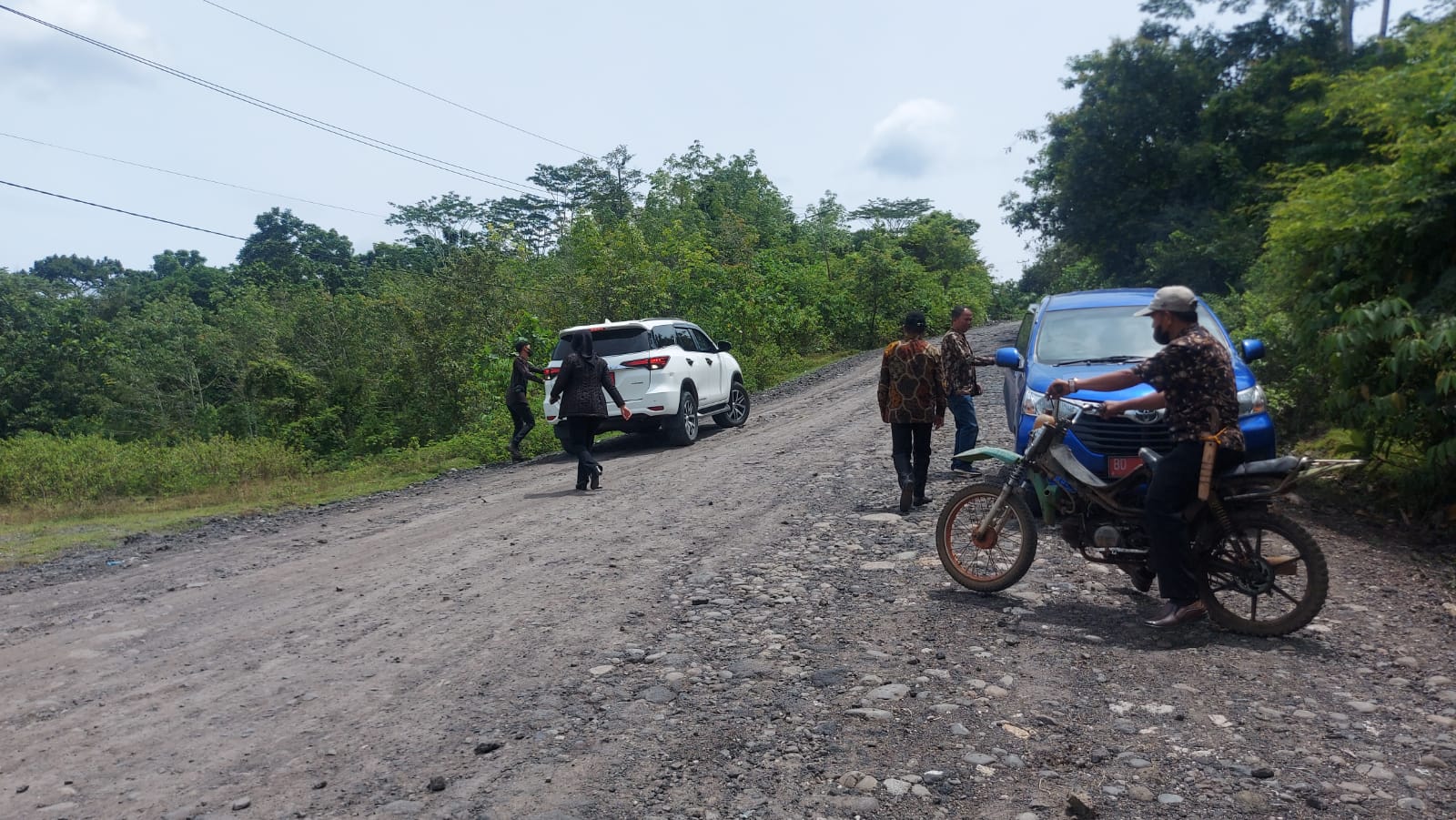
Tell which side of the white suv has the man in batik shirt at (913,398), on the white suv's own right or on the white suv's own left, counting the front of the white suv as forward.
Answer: on the white suv's own right

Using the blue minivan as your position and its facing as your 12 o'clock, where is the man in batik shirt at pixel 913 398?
The man in batik shirt is roughly at 2 o'clock from the blue minivan.

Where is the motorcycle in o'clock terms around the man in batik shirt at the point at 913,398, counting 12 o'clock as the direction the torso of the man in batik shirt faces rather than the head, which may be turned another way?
The motorcycle is roughly at 5 o'clock from the man in batik shirt.

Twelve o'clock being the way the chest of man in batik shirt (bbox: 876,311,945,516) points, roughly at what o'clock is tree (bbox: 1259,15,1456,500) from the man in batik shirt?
The tree is roughly at 3 o'clock from the man in batik shirt.

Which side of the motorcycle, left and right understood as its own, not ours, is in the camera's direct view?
left

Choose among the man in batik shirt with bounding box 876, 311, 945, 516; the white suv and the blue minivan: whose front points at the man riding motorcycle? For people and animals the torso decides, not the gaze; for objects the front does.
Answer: the blue minivan

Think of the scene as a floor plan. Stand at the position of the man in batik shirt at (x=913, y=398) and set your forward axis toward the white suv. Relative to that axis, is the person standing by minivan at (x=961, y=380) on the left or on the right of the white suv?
right

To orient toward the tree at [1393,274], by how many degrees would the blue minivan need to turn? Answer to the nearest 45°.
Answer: approximately 90° to its left

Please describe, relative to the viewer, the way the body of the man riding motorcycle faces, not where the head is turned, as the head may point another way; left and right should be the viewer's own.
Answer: facing to the left of the viewer

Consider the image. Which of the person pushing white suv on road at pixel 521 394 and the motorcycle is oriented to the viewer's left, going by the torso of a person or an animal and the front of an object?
the motorcycle

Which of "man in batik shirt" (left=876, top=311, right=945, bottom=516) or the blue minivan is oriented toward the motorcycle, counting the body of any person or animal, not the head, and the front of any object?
the blue minivan
